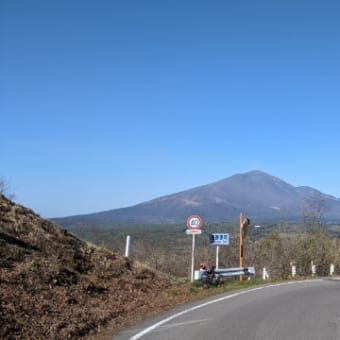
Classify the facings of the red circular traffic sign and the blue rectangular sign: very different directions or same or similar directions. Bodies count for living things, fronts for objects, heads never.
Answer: same or similar directions

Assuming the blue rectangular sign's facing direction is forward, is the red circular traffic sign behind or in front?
in front

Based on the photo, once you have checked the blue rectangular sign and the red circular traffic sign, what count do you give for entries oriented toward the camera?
2

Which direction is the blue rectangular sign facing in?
toward the camera

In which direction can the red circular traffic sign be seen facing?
toward the camera

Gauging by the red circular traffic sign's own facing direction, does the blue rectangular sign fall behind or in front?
behind
